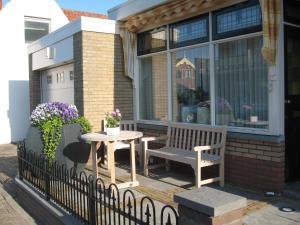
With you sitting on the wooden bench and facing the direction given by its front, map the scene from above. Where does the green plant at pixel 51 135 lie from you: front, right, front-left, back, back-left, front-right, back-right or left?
front-right

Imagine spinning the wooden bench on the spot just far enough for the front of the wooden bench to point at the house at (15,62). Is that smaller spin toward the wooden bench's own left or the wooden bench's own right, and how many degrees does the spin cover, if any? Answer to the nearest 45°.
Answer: approximately 90° to the wooden bench's own right

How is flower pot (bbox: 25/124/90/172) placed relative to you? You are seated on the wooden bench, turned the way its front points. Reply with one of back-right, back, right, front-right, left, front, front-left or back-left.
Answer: front-right

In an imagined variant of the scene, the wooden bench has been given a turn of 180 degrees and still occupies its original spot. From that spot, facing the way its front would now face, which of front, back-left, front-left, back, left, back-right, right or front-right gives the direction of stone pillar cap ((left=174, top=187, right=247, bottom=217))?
back-right

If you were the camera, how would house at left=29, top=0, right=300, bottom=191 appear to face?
facing the viewer and to the left of the viewer

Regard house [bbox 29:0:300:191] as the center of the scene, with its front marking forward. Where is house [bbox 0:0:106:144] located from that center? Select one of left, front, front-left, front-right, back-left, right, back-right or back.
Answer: right

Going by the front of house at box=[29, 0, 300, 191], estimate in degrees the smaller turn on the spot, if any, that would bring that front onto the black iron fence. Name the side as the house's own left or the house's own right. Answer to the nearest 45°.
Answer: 0° — it already faces it
